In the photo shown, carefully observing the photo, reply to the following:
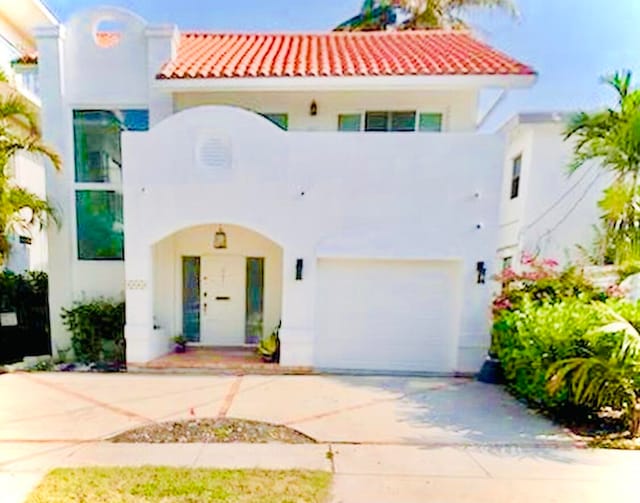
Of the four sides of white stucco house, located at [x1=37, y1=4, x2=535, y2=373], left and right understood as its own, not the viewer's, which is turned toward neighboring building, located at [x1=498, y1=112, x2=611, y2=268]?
left

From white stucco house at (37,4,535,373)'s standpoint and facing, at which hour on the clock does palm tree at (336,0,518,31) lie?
The palm tree is roughly at 7 o'clock from the white stucco house.

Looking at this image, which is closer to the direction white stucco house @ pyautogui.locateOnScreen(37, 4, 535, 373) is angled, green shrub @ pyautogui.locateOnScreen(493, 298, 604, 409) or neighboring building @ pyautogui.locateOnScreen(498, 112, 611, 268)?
the green shrub

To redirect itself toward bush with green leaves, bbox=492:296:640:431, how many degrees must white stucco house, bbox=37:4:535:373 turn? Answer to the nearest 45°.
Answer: approximately 45° to its left

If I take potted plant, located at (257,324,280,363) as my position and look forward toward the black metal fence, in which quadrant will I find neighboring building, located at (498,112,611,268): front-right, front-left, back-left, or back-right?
back-right

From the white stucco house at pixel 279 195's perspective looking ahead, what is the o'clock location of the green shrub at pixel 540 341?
The green shrub is roughly at 10 o'clock from the white stucco house.

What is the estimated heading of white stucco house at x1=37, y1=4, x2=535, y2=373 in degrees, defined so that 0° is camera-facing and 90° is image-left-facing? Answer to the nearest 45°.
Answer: approximately 0°

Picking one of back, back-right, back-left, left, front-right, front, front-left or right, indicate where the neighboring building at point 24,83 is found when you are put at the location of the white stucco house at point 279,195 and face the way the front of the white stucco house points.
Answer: back-right

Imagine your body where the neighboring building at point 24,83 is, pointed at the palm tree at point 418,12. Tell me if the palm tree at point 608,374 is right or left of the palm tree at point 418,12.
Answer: right

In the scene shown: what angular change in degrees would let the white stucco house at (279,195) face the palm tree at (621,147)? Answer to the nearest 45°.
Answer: approximately 90° to its left

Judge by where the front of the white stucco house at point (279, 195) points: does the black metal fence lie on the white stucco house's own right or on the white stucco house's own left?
on the white stucco house's own right
